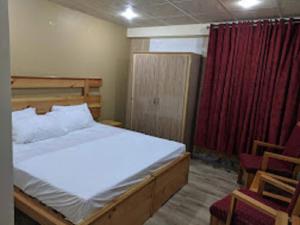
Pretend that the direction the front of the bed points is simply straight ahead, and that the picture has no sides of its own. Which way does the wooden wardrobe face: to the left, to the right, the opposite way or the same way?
to the right

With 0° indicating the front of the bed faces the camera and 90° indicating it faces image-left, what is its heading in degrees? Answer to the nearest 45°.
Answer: approximately 315°

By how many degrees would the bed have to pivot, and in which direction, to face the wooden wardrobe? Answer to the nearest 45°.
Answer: approximately 90° to its left

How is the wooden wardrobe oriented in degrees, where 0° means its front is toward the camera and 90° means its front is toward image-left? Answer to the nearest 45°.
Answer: approximately 45°
